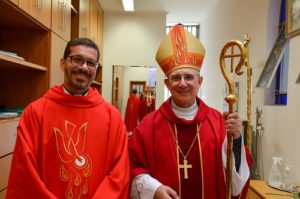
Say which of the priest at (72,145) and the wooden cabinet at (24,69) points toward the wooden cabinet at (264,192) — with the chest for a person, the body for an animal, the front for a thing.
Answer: the wooden cabinet at (24,69)

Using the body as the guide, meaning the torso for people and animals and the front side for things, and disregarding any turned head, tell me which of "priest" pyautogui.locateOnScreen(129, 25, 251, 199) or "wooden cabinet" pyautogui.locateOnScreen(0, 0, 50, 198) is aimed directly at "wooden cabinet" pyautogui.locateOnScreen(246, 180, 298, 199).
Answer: "wooden cabinet" pyautogui.locateOnScreen(0, 0, 50, 198)

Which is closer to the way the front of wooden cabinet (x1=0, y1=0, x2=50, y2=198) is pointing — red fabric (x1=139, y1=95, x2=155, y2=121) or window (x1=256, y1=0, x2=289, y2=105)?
the window

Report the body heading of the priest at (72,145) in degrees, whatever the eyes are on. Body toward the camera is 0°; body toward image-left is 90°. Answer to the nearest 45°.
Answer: approximately 0°

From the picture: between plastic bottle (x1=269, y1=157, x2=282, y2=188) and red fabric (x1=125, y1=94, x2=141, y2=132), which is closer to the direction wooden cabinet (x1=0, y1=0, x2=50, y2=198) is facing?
the plastic bottle

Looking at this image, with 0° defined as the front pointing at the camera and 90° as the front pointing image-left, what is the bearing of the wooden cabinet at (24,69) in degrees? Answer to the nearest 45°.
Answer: approximately 315°

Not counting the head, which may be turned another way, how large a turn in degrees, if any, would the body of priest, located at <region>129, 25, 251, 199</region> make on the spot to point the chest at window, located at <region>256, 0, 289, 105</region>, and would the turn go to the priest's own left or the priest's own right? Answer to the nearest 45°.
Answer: approximately 135° to the priest's own left

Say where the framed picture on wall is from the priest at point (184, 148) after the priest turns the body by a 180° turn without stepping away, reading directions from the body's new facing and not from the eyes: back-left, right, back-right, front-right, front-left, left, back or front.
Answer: front-right

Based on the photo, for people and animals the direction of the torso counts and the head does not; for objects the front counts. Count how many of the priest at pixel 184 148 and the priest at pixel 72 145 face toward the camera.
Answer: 2

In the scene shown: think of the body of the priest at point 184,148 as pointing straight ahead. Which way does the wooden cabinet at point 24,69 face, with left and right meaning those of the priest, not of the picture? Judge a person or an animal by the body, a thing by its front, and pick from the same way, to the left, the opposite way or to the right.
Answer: to the left
